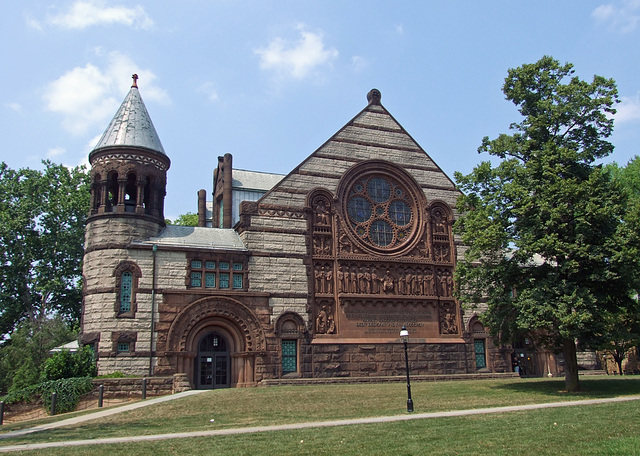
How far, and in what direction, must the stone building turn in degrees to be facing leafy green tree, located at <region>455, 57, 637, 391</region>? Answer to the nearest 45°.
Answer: approximately 45° to its left

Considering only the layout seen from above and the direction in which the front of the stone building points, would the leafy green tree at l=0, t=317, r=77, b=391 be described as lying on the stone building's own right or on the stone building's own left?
on the stone building's own right

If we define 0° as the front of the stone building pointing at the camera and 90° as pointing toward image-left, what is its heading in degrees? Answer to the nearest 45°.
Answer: approximately 0°

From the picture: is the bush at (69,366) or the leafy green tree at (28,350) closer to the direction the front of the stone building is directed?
the bush

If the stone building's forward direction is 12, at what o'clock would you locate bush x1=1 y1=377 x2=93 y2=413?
The bush is roughly at 2 o'clock from the stone building.

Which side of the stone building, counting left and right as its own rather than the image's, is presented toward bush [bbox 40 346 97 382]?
right

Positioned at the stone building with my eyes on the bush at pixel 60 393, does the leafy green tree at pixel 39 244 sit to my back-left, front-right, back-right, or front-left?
front-right

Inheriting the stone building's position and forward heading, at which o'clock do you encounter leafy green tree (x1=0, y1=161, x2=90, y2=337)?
The leafy green tree is roughly at 4 o'clock from the stone building.
